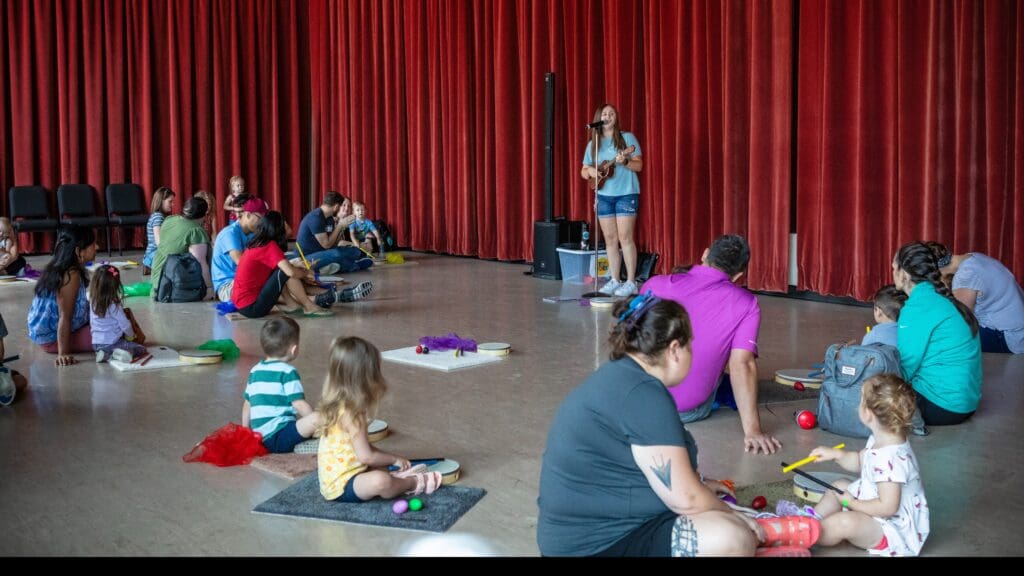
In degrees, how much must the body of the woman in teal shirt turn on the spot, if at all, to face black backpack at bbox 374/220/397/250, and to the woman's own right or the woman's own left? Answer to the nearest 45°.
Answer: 0° — they already face it

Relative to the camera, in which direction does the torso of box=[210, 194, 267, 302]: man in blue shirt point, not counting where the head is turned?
to the viewer's right

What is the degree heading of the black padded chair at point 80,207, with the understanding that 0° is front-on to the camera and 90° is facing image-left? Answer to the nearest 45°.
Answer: approximately 315°

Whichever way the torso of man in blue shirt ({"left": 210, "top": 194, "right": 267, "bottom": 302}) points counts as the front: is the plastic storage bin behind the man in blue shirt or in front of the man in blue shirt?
in front

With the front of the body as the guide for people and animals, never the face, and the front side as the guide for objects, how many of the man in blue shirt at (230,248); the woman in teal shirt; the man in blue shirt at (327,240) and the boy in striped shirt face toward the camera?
0

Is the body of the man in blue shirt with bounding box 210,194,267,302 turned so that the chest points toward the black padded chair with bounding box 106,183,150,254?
no

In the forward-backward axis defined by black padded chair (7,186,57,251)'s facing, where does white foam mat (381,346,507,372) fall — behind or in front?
in front

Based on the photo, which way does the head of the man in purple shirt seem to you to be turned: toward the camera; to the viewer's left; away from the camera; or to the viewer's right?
away from the camera

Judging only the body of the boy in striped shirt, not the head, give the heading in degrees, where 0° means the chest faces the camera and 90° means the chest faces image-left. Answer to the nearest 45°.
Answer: approximately 225°

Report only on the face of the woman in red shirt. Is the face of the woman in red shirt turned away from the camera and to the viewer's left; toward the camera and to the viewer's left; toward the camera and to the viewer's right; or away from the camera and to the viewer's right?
away from the camera and to the viewer's right
